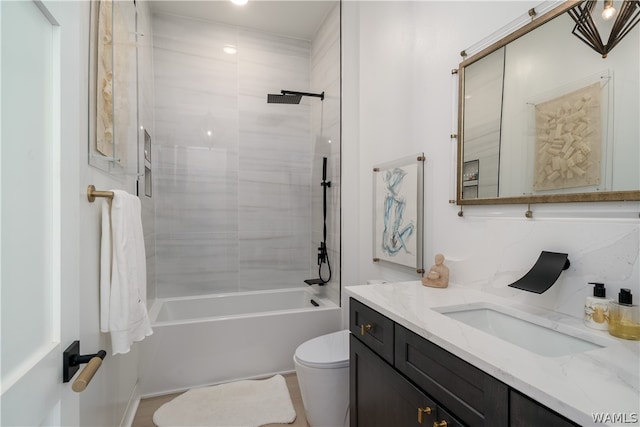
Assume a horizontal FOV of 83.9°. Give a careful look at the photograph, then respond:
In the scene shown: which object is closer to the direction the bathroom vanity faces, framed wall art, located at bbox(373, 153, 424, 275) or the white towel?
the white towel

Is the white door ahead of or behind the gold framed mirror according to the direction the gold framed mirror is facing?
ahead

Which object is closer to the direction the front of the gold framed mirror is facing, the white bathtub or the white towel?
the white towel

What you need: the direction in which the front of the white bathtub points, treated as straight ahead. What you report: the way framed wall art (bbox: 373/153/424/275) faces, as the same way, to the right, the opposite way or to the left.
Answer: to the right

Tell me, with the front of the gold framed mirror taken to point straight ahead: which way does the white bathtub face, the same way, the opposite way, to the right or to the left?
to the left

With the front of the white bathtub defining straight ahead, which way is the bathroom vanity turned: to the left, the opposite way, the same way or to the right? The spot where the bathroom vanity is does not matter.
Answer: to the right

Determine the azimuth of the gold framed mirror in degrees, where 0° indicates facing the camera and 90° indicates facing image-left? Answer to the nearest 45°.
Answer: approximately 45°

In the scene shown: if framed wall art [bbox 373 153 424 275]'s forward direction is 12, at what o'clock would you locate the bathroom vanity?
The bathroom vanity is roughly at 10 o'clock from the framed wall art.

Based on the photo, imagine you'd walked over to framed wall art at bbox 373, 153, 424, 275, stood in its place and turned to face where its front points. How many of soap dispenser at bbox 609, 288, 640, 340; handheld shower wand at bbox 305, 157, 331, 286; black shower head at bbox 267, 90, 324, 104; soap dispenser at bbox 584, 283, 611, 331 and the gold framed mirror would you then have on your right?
2
